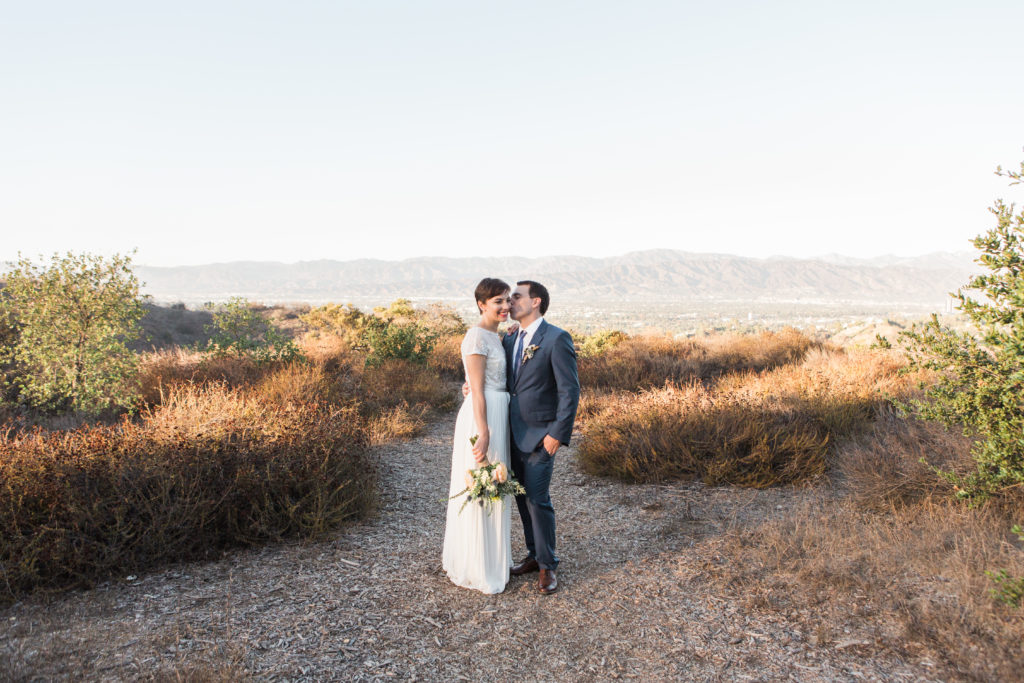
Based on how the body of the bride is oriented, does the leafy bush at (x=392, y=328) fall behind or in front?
behind

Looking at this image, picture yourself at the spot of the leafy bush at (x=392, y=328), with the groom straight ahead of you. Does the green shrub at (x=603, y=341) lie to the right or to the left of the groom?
left

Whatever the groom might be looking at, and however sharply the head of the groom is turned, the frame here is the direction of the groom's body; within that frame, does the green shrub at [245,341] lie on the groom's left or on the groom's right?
on the groom's right

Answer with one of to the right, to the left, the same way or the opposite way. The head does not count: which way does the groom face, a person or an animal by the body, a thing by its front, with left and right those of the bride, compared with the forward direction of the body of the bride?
to the right

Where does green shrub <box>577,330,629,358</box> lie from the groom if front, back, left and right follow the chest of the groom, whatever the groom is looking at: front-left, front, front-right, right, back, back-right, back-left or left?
back-right

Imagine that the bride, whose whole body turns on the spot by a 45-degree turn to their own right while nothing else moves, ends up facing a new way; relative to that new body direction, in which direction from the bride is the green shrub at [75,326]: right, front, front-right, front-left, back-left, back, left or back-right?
back-right

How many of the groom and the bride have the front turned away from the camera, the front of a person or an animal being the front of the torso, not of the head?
0

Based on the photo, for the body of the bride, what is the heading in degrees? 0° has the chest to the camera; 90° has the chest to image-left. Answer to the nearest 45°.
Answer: approximately 315°

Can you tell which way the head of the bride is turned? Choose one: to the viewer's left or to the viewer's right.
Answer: to the viewer's right
